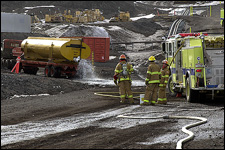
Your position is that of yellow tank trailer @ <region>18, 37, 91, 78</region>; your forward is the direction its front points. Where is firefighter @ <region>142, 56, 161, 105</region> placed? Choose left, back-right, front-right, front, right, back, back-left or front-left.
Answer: back-left

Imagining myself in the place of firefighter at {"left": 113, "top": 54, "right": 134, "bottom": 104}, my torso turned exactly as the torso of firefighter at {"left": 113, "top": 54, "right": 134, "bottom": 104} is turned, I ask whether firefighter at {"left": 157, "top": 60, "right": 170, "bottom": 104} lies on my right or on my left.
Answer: on my right

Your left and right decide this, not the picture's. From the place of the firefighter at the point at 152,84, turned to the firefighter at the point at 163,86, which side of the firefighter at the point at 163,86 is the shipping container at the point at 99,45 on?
left

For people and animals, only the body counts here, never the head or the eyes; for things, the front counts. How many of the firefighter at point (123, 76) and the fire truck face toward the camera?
0

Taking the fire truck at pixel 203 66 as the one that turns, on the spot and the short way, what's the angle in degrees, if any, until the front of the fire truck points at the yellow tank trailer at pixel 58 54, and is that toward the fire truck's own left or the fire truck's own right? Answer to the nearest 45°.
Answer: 0° — it already faces it

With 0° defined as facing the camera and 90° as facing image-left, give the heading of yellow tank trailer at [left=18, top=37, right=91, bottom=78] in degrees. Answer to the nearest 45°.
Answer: approximately 135°
